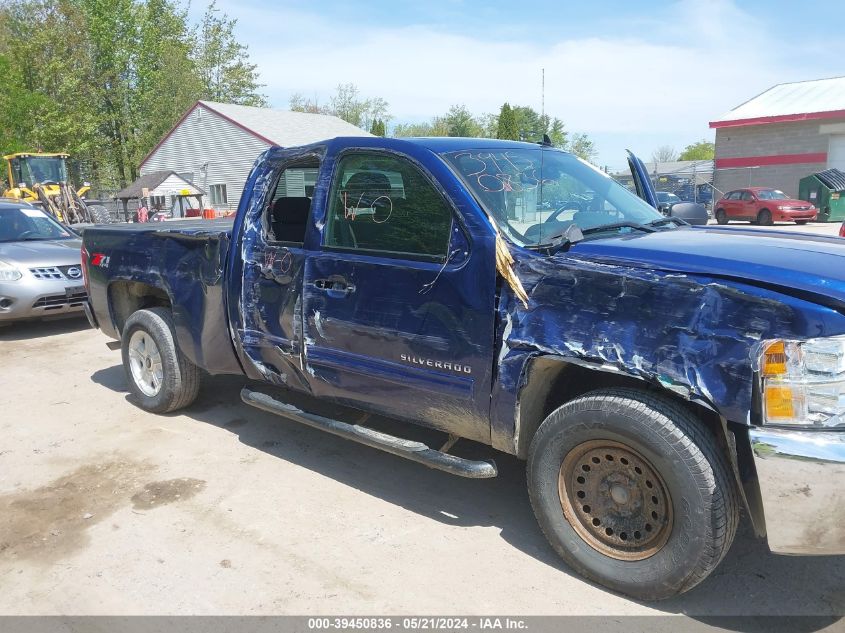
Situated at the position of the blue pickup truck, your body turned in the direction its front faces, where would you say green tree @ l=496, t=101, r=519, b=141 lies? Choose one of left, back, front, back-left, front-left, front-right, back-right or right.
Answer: back-left

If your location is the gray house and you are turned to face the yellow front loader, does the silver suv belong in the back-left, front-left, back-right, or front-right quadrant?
front-left

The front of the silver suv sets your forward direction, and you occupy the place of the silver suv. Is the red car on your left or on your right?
on your left

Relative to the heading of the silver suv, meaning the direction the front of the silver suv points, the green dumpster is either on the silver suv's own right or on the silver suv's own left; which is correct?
on the silver suv's own left

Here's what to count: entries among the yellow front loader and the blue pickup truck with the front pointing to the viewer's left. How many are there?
0

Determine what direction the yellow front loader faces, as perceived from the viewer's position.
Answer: facing the viewer and to the right of the viewer

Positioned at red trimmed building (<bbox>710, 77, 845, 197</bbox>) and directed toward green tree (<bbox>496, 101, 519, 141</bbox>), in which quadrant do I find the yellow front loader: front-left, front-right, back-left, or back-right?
front-left

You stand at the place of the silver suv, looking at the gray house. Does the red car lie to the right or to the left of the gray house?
right

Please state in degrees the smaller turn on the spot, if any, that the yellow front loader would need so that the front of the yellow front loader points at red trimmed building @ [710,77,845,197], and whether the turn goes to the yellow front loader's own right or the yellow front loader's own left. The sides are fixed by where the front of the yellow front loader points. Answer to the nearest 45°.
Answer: approximately 45° to the yellow front loader's own left

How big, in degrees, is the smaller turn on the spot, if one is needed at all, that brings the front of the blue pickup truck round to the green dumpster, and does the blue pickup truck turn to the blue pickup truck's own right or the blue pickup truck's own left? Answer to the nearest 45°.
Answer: approximately 90° to the blue pickup truck's own left

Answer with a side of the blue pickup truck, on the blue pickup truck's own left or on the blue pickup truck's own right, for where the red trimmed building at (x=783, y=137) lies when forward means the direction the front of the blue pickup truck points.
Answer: on the blue pickup truck's own left

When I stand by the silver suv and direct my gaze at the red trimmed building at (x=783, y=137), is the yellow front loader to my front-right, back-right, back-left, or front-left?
front-left

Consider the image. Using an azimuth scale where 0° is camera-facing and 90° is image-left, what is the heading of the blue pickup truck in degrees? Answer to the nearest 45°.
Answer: approximately 315°

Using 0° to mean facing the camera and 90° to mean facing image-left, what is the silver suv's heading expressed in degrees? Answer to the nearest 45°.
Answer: approximately 315°
